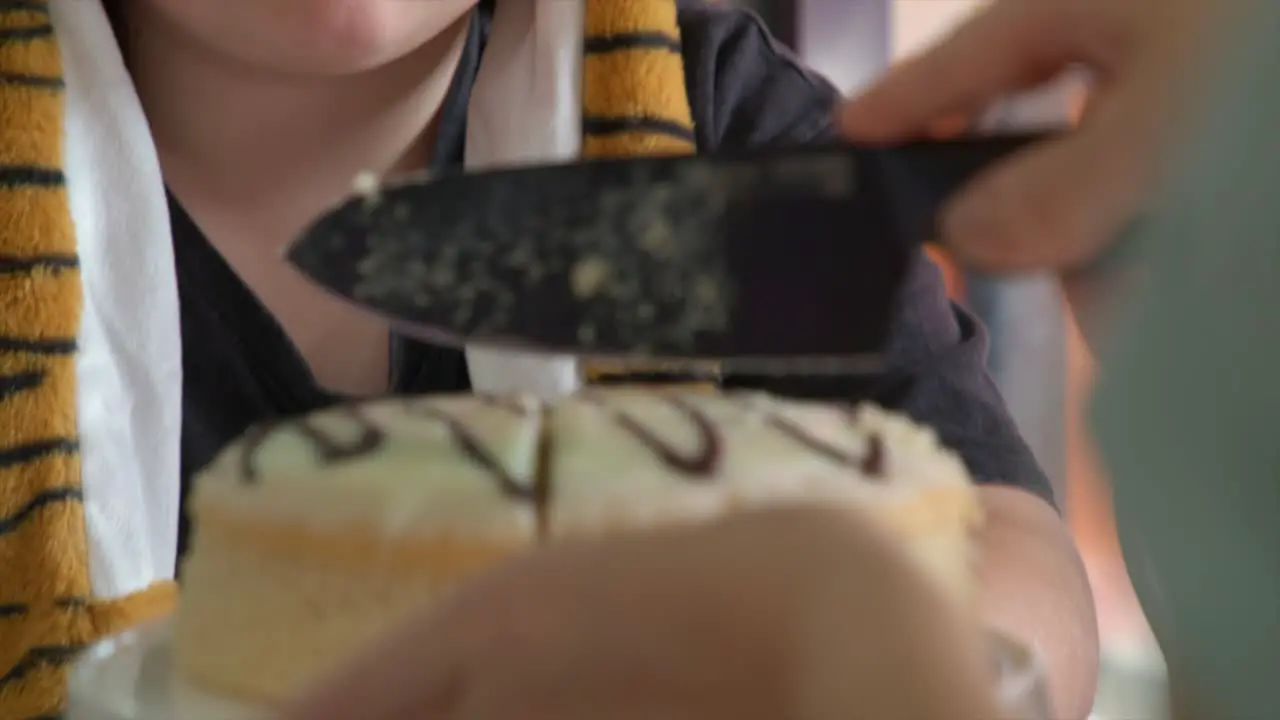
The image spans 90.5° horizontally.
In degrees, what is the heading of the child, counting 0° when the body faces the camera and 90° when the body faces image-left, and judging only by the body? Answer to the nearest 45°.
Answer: approximately 0°
